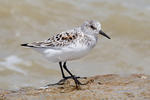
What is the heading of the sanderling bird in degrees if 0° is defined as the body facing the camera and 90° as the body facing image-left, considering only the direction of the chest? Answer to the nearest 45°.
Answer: approximately 270°
